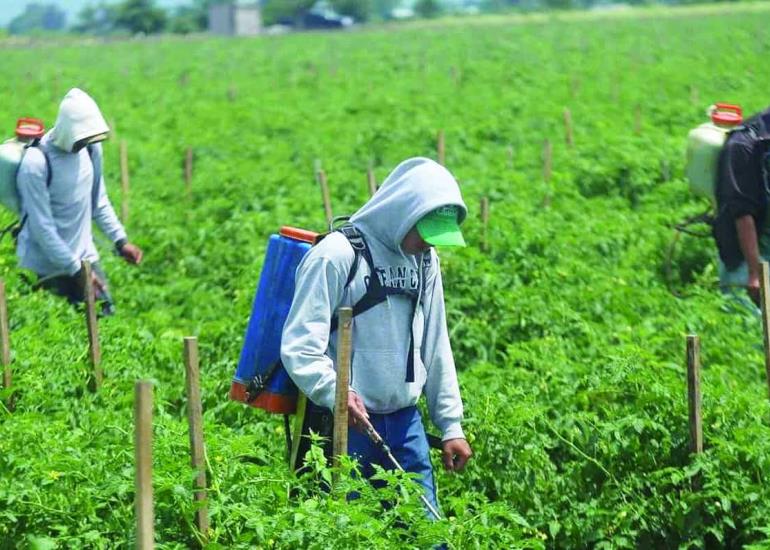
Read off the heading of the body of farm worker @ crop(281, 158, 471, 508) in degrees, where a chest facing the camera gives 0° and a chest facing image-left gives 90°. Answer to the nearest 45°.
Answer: approximately 315°

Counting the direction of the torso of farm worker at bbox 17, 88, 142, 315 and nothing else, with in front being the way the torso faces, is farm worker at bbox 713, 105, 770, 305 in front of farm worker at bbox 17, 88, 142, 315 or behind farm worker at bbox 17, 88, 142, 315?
in front

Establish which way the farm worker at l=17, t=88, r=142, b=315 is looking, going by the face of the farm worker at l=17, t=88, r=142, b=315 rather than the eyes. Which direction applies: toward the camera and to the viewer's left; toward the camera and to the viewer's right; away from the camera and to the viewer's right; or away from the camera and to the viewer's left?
toward the camera and to the viewer's right

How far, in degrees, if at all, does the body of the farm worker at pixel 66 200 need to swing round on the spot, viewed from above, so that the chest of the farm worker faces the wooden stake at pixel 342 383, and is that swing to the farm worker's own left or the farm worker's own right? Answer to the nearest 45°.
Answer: approximately 45° to the farm worker's own right

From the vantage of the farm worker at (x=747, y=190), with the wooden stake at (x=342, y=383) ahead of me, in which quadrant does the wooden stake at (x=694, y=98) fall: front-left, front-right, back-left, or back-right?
back-right

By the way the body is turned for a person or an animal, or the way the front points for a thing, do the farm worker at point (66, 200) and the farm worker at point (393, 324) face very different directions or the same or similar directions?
same or similar directions

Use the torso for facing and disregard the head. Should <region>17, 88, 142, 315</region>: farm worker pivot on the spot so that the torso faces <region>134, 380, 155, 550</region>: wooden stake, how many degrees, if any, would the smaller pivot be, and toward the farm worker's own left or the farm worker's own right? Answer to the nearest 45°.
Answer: approximately 45° to the farm worker's own right

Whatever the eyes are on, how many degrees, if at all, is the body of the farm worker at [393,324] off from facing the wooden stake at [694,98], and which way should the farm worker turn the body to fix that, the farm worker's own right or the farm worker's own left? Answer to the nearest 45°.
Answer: approximately 135° to the farm worker's own left

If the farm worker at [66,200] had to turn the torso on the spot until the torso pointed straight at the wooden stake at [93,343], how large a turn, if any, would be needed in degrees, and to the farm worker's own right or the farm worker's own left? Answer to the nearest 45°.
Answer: approximately 45° to the farm worker's own right

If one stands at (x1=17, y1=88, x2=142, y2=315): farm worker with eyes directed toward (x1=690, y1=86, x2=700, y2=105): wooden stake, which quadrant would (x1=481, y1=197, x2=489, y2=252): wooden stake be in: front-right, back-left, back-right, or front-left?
front-right

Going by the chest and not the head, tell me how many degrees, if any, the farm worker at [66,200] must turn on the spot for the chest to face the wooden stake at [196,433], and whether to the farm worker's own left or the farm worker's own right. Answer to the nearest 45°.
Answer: approximately 45° to the farm worker's own right

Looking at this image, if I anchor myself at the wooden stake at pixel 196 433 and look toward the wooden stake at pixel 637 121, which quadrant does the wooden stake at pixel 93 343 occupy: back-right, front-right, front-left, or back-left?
front-left

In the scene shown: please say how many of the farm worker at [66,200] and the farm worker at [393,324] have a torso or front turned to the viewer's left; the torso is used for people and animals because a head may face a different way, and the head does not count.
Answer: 0

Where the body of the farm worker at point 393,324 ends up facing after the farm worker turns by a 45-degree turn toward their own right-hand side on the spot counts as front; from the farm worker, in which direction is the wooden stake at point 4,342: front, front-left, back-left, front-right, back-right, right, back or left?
back-right

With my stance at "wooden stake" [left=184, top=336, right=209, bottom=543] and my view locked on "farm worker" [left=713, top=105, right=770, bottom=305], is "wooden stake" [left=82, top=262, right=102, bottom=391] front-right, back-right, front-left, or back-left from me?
front-left

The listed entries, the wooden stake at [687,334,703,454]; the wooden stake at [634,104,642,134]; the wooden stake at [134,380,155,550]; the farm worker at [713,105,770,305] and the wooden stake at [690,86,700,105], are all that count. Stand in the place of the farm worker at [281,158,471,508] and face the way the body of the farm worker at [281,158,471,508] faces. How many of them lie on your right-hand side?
1

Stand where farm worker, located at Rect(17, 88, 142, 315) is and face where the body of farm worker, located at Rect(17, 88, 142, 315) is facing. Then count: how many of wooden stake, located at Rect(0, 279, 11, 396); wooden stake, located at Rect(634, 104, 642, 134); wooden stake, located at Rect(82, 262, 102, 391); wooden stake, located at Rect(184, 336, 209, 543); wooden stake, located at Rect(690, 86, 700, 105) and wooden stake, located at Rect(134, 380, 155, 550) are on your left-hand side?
2

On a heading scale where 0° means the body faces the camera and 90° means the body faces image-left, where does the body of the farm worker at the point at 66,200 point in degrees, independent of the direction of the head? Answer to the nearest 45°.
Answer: approximately 315°

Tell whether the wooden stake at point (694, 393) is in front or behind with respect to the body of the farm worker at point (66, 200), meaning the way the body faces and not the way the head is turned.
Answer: in front
